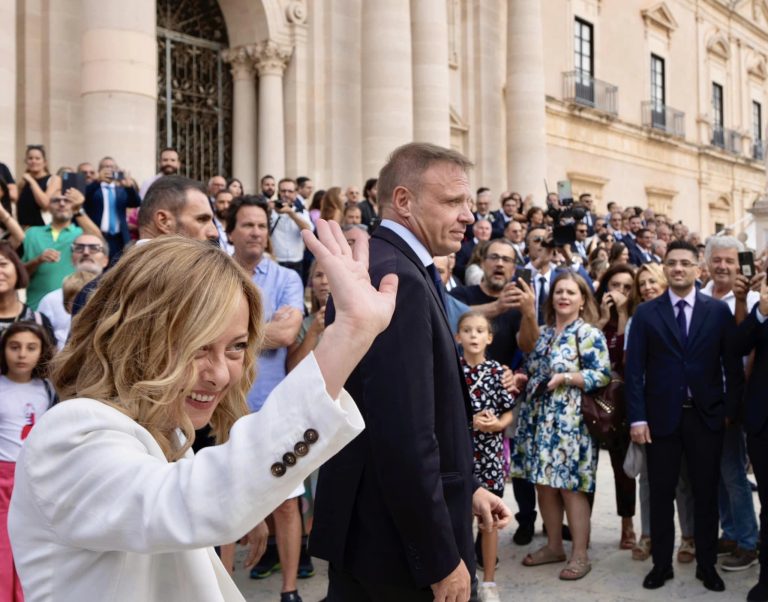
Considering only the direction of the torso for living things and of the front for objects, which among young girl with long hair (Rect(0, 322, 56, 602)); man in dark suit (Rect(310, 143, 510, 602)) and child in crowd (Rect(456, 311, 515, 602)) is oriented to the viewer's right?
the man in dark suit

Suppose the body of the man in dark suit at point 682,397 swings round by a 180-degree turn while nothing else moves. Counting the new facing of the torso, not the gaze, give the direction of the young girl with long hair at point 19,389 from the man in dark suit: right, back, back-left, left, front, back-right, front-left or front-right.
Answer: back-left

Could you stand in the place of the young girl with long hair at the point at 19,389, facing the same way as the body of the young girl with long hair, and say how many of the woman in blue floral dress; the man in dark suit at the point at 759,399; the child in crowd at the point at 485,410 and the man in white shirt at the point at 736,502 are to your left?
4

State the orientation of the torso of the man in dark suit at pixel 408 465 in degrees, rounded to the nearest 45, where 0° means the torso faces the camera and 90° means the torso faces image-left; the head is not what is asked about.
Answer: approximately 270°

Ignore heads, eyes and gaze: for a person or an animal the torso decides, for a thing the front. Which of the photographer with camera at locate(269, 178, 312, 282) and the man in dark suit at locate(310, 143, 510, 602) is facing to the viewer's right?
the man in dark suit
